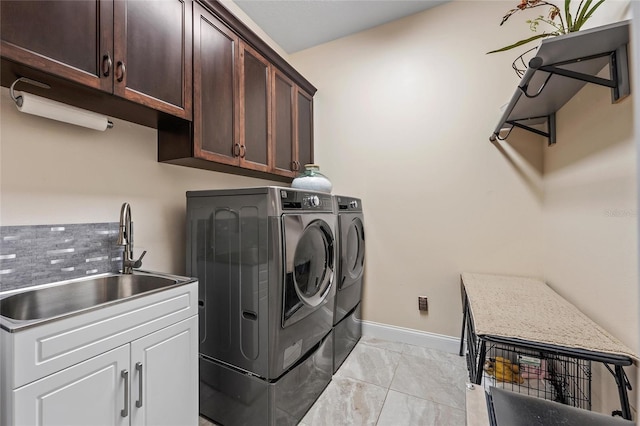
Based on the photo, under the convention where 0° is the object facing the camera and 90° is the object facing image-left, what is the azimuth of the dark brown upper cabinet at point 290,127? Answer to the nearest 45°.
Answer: approximately 315°

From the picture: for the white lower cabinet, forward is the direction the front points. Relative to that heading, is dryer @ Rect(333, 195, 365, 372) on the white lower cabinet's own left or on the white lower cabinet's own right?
on the white lower cabinet's own left

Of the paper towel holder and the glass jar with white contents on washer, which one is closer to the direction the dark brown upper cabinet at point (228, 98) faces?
the glass jar with white contents on washer

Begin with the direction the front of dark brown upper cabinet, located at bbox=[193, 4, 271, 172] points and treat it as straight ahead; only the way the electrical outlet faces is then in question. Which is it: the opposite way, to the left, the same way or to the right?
to the right

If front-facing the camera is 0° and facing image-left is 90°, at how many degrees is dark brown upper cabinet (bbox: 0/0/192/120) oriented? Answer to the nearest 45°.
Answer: approximately 315°

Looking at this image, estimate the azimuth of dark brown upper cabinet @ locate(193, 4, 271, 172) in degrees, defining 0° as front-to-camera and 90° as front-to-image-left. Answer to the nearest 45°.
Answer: approximately 315°

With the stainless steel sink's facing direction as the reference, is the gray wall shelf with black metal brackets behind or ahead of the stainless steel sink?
ahead

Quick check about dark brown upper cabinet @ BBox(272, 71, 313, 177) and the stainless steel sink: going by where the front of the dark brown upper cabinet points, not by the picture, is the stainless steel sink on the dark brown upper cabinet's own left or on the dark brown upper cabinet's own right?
on the dark brown upper cabinet's own right

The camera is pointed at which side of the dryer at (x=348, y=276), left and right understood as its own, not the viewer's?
right

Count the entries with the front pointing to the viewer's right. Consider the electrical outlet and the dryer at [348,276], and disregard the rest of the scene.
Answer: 1

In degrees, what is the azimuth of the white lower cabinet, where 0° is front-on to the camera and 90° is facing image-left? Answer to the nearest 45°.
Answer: approximately 315°
